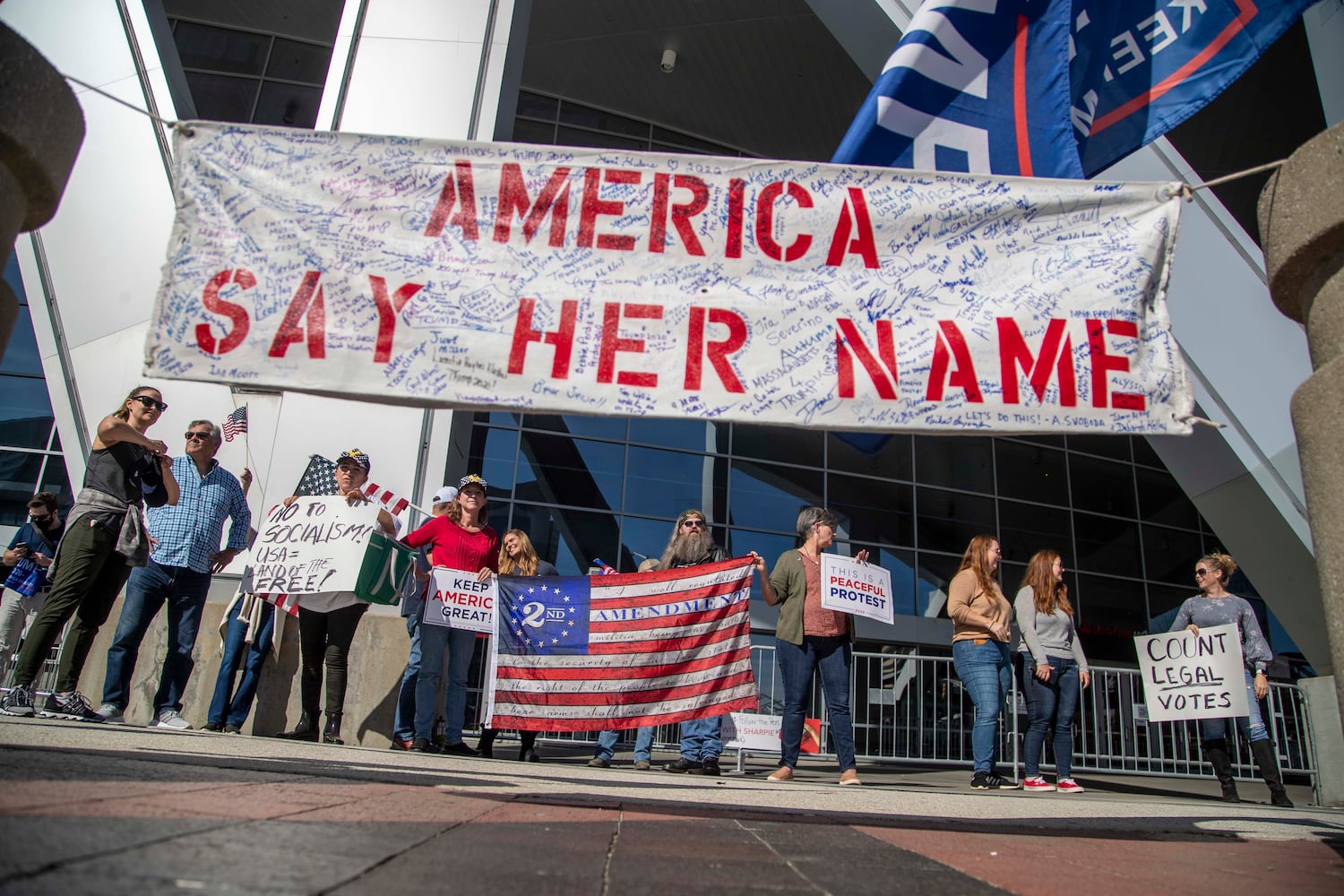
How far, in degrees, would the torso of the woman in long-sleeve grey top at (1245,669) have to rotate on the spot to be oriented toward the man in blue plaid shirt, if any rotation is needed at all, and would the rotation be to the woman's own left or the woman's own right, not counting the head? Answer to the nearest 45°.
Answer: approximately 45° to the woman's own right

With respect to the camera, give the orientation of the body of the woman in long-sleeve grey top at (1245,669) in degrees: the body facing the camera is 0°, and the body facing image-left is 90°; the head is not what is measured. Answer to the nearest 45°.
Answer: approximately 0°

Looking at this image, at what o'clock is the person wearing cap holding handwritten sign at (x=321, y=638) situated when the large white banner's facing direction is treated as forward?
The person wearing cap holding handwritten sign is roughly at 5 o'clock from the large white banner.

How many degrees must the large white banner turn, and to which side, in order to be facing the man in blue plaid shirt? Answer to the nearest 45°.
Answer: approximately 135° to its right

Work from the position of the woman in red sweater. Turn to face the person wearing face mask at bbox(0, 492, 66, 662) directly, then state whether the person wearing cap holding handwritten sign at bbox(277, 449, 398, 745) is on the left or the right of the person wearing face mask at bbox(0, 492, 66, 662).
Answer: left

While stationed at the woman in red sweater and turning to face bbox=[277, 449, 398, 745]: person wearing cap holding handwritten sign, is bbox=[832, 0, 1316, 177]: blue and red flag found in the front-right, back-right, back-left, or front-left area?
back-left

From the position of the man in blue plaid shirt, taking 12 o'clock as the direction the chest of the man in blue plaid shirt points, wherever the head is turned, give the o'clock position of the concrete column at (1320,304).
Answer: The concrete column is roughly at 11 o'clock from the man in blue plaid shirt.

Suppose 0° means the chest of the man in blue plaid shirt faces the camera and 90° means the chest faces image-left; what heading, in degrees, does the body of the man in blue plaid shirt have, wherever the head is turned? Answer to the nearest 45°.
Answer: approximately 0°

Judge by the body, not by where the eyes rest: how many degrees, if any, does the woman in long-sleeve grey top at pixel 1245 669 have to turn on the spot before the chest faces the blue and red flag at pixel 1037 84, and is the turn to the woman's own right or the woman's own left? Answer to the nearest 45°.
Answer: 0° — they already face it
